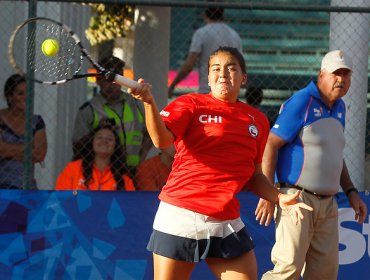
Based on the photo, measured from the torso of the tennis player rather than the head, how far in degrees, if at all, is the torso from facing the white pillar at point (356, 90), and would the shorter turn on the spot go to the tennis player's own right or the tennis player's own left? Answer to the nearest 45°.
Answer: approximately 135° to the tennis player's own left

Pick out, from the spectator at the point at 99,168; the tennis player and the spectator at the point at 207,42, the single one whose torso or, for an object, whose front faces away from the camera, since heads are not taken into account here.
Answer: the spectator at the point at 207,42

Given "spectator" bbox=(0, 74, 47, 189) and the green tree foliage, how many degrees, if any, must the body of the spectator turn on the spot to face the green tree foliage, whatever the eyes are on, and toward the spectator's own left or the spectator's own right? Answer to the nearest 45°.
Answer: approximately 135° to the spectator's own left

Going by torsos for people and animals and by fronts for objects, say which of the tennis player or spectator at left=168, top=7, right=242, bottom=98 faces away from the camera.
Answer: the spectator

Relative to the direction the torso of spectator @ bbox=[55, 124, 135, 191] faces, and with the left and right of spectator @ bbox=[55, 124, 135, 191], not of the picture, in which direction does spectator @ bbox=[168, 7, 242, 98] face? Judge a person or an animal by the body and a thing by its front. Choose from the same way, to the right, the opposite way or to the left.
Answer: the opposite way

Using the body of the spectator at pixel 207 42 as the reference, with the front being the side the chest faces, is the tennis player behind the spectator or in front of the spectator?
behind

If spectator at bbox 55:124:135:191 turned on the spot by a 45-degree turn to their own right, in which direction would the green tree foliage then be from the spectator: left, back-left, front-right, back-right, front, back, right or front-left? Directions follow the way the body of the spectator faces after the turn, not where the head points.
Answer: back-right

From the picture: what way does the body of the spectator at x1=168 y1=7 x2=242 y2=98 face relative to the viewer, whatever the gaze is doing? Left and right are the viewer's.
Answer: facing away from the viewer

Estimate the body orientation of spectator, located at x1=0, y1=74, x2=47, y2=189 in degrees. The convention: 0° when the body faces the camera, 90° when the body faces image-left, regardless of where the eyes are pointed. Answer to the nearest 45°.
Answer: approximately 315°
